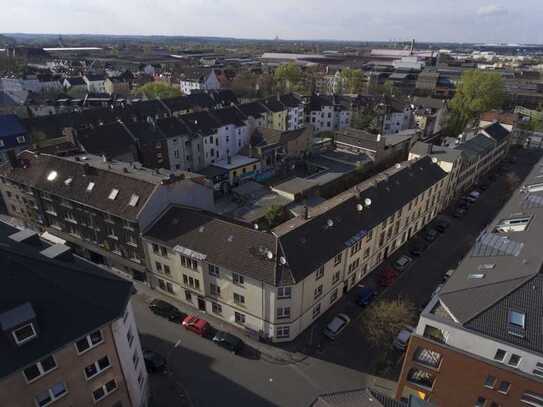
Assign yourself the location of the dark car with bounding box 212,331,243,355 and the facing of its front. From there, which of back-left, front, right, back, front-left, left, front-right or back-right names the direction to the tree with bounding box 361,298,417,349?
back-right

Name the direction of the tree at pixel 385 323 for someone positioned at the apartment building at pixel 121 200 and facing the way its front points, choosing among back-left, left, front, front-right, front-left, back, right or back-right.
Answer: left

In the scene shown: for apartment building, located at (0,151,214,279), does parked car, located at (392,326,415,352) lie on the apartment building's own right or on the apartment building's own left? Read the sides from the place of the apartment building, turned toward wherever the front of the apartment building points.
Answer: on the apartment building's own left

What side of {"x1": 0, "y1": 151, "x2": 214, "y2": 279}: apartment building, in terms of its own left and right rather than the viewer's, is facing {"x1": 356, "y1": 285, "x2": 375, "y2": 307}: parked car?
left

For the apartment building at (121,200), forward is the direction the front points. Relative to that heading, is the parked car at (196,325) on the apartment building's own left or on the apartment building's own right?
on the apartment building's own left

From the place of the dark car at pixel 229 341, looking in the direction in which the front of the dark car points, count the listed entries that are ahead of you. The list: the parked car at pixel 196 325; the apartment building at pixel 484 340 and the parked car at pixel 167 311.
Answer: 2

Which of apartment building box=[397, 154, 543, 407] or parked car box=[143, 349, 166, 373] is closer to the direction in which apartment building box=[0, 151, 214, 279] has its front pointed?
the parked car

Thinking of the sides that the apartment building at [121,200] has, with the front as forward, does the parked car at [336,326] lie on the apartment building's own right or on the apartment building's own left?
on the apartment building's own left

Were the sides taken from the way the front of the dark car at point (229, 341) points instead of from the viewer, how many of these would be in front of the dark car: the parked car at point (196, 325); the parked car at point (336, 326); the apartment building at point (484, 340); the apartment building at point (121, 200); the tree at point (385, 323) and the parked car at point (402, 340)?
2

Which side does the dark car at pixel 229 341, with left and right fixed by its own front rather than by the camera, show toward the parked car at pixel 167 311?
front

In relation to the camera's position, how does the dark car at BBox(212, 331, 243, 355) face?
facing away from the viewer and to the left of the viewer

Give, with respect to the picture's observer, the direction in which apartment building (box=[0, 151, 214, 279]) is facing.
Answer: facing the viewer and to the left of the viewer
